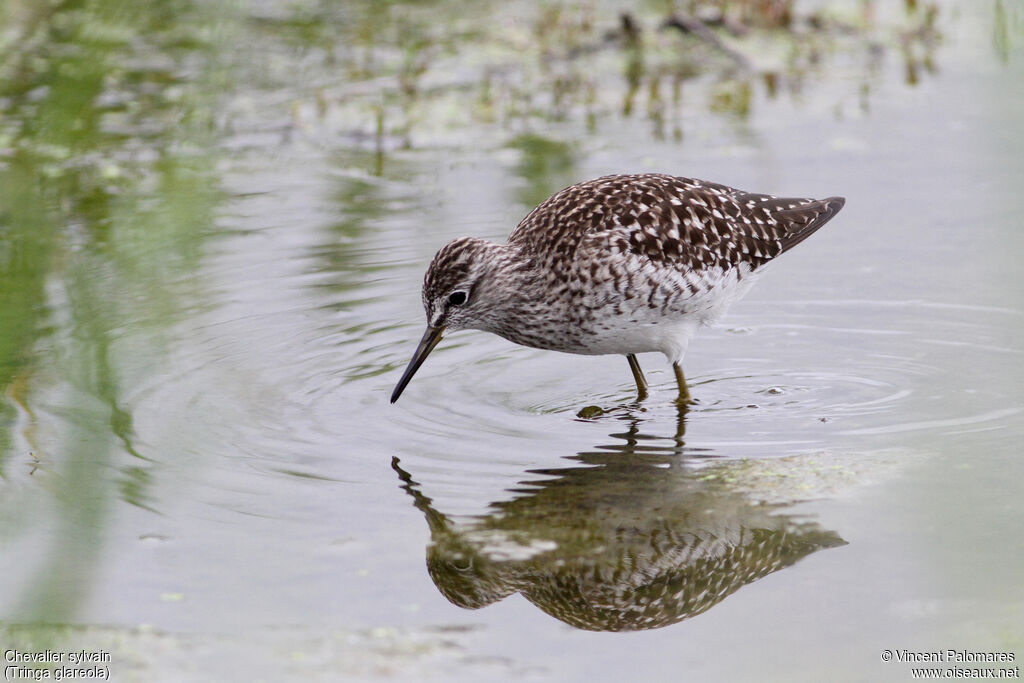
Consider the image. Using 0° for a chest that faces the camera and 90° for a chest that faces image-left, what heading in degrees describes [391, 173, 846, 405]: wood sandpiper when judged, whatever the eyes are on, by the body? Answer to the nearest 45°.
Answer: approximately 90°
